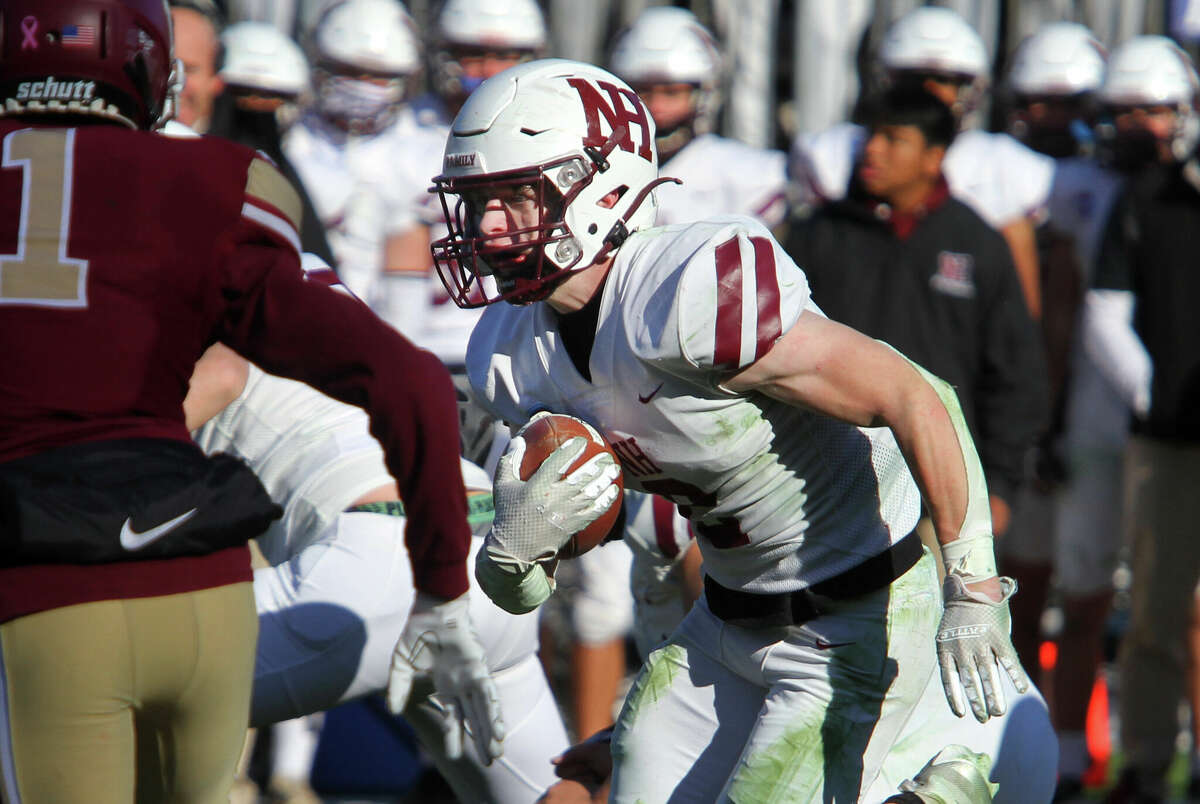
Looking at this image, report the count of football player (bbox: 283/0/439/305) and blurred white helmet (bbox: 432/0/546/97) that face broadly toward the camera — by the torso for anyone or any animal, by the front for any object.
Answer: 2

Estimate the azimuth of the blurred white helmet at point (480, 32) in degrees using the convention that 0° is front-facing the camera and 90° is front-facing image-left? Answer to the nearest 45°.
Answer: approximately 0°

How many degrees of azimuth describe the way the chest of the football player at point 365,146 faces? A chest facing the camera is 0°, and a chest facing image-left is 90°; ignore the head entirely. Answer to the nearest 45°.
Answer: approximately 0°

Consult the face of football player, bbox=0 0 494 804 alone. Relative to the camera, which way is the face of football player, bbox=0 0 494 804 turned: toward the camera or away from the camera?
away from the camera

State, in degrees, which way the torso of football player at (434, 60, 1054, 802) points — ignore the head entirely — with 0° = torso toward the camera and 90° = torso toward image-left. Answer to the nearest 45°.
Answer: approximately 45°

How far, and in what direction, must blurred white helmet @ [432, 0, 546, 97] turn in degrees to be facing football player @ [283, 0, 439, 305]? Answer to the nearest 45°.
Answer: approximately 45° to its right

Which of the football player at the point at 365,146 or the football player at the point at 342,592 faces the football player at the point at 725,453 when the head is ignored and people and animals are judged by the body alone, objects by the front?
the football player at the point at 365,146

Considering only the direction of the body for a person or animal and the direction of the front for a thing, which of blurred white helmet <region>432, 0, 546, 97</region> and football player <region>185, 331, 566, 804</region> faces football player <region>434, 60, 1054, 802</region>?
the blurred white helmet

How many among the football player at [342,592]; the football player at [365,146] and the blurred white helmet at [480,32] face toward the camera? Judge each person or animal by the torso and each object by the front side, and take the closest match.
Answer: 2

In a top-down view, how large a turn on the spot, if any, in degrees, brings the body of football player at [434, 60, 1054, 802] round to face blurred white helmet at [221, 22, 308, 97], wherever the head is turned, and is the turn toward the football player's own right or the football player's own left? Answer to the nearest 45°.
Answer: approximately 90° to the football player's own right

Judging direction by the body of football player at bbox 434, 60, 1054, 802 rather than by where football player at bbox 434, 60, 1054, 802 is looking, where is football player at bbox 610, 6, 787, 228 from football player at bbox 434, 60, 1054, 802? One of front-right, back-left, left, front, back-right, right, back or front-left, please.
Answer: back-right
